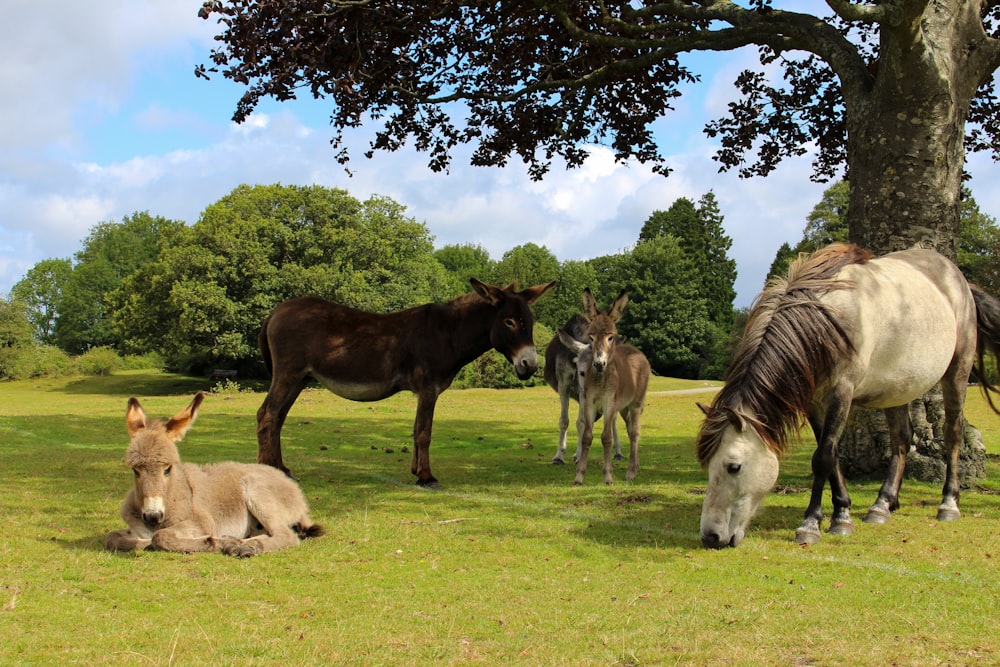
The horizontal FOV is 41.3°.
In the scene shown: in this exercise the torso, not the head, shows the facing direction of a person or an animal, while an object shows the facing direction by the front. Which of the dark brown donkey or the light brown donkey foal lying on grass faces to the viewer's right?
the dark brown donkey

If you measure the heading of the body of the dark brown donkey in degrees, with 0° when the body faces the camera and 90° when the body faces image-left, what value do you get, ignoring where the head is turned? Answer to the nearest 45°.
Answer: approximately 270°

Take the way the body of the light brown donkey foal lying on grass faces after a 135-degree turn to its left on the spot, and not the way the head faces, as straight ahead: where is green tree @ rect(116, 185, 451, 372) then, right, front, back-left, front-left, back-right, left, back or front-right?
left

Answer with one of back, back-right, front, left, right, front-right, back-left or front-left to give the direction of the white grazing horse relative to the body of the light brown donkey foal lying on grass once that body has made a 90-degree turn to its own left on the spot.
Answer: front-left

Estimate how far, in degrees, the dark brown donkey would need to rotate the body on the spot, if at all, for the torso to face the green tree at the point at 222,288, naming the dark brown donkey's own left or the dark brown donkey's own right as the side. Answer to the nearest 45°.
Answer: approximately 90° to the dark brown donkey's own left

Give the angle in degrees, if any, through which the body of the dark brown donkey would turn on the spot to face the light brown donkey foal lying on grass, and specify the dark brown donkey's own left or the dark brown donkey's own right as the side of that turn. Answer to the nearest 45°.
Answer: approximately 90° to the dark brown donkey's own right

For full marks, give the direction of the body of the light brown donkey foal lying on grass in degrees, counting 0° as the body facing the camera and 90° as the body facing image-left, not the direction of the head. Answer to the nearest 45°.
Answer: approximately 45°

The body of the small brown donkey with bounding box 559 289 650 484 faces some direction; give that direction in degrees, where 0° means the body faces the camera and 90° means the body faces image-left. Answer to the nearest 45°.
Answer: approximately 45°

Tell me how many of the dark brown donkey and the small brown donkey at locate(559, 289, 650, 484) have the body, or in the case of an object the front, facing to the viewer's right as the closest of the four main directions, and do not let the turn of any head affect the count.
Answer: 1

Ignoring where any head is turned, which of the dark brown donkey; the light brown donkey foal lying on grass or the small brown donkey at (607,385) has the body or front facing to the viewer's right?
the dark brown donkey
